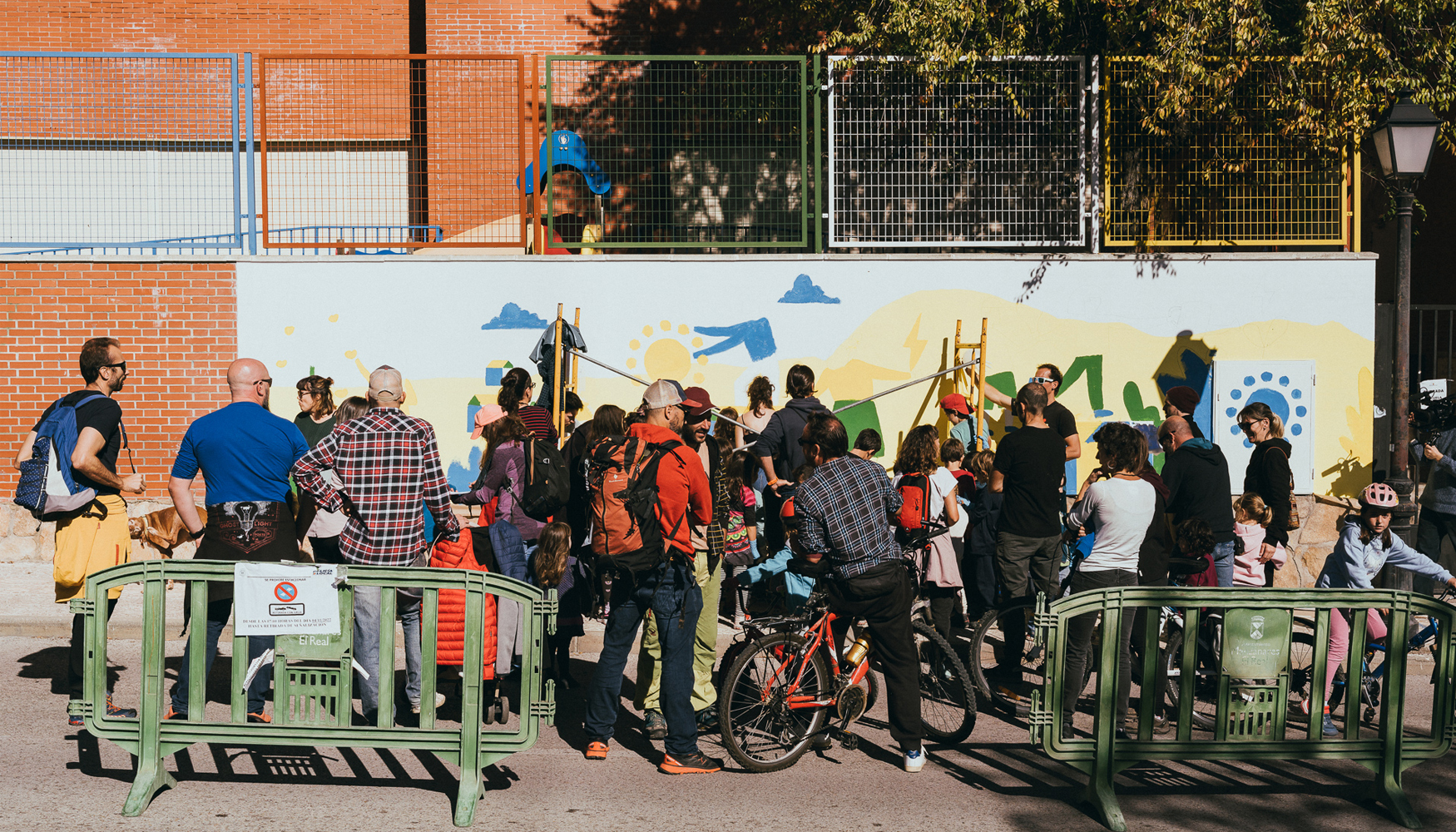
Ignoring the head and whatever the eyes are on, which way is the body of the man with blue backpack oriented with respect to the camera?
to the viewer's right

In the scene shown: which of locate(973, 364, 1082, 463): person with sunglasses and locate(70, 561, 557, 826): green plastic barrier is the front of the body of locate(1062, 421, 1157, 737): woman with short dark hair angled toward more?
the person with sunglasses

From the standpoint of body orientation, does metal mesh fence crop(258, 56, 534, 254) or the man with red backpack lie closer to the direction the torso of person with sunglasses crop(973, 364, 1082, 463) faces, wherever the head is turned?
the man with red backpack

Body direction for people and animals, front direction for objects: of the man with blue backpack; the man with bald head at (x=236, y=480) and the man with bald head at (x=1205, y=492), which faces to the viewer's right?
the man with blue backpack

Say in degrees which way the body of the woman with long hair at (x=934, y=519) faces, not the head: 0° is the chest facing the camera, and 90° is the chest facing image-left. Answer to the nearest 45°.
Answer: approximately 225°

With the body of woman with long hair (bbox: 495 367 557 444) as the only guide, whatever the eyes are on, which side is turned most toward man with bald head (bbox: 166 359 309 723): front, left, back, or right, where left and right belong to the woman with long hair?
back

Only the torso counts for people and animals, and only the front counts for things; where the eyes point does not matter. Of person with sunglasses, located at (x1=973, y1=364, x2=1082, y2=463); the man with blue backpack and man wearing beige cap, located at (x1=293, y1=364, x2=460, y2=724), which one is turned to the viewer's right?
the man with blue backpack

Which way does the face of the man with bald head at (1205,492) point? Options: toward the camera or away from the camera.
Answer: away from the camera

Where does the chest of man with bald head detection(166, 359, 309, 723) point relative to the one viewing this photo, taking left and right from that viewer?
facing away from the viewer

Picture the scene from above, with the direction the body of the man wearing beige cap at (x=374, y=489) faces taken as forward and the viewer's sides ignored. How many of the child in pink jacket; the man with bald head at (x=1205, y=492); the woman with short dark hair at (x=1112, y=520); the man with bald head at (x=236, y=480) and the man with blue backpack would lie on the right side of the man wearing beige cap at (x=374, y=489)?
3

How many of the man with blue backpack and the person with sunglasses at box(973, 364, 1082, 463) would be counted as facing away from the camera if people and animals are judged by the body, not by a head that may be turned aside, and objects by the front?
0

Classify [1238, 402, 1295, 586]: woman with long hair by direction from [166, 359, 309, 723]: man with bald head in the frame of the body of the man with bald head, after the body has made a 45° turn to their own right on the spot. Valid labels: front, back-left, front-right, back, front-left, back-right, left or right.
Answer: front-right

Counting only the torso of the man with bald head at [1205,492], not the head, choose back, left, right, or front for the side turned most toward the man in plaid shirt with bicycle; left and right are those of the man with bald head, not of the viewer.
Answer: left

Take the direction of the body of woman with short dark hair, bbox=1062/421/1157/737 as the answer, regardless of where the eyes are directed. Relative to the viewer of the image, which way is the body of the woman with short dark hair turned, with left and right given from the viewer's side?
facing away from the viewer and to the left of the viewer

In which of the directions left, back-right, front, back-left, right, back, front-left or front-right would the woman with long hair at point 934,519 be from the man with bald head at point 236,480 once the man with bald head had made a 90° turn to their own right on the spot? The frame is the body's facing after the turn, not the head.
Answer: front

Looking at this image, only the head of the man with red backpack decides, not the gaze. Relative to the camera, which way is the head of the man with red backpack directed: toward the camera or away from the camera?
away from the camera

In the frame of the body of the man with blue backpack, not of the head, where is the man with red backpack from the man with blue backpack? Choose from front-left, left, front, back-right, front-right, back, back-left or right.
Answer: front-right

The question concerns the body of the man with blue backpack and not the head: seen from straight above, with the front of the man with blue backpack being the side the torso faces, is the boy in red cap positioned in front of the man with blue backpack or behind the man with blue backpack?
in front
